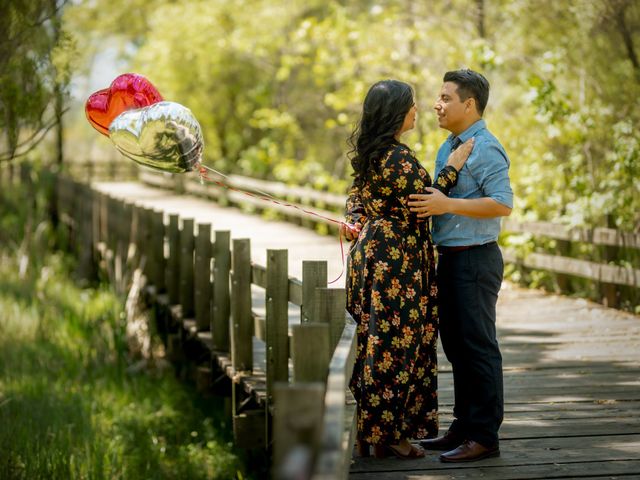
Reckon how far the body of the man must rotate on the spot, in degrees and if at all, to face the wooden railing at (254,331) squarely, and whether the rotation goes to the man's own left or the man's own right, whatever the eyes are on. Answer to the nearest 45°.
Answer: approximately 45° to the man's own right

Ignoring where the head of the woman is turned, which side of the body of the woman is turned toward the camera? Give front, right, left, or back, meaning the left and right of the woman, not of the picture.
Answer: right

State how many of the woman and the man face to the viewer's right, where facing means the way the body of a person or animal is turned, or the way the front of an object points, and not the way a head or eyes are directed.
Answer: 1

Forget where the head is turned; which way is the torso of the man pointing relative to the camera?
to the viewer's left

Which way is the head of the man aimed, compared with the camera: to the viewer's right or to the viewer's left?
to the viewer's left
